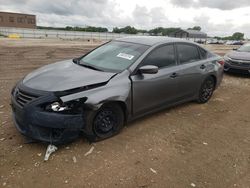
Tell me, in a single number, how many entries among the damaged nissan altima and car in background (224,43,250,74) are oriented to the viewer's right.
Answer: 0

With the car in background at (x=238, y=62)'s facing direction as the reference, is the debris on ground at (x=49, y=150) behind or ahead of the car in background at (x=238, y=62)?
ahead

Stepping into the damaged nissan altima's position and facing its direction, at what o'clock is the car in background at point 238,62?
The car in background is roughly at 6 o'clock from the damaged nissan altima.

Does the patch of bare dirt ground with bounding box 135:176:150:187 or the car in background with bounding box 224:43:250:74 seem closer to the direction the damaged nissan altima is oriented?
the patch of bare dirt ground

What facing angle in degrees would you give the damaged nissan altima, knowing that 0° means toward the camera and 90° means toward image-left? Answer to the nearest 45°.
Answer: approximately 45°

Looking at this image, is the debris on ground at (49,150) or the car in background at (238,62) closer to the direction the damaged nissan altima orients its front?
the debris on ground

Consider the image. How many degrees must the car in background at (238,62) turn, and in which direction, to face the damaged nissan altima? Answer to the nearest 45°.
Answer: approximately 45° to its left

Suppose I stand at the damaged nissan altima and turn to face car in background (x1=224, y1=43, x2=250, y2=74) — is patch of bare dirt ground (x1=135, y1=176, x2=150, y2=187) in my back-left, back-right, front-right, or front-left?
back-right

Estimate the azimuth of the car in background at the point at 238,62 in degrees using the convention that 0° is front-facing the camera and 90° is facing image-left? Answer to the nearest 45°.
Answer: approximately 45°

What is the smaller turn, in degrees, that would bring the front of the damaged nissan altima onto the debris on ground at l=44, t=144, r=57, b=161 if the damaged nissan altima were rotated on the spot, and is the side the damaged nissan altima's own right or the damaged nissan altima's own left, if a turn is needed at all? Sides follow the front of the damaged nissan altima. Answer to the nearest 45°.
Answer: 0° — it already faces it
